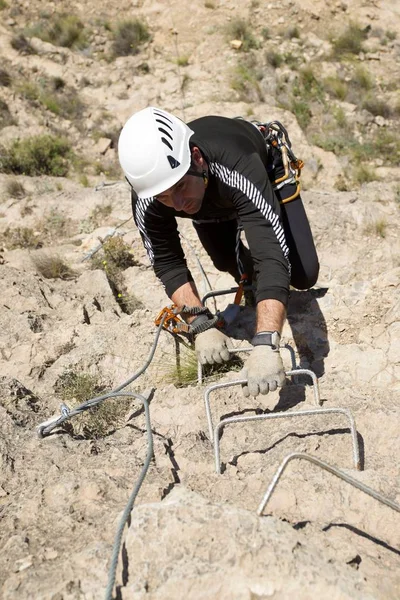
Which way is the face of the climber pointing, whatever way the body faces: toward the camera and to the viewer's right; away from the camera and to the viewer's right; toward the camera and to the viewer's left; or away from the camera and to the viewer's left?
toward the camera and to the viewer's left

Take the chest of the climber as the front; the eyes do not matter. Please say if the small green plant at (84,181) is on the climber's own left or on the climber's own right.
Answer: on the climber's own right

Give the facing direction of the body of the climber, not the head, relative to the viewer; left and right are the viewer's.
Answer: facing the viewer and to the left of the viewer

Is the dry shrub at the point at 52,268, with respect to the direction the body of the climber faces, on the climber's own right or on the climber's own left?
on the climber's own right

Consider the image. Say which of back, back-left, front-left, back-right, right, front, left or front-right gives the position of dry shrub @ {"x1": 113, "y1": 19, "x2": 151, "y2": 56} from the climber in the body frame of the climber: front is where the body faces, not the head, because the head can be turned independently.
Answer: back-right

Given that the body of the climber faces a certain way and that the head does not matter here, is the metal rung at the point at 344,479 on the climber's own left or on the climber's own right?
on the climber's own left

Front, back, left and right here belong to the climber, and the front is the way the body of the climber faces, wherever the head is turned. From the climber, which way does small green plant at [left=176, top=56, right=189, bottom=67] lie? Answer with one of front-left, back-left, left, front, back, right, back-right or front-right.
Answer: back-right
